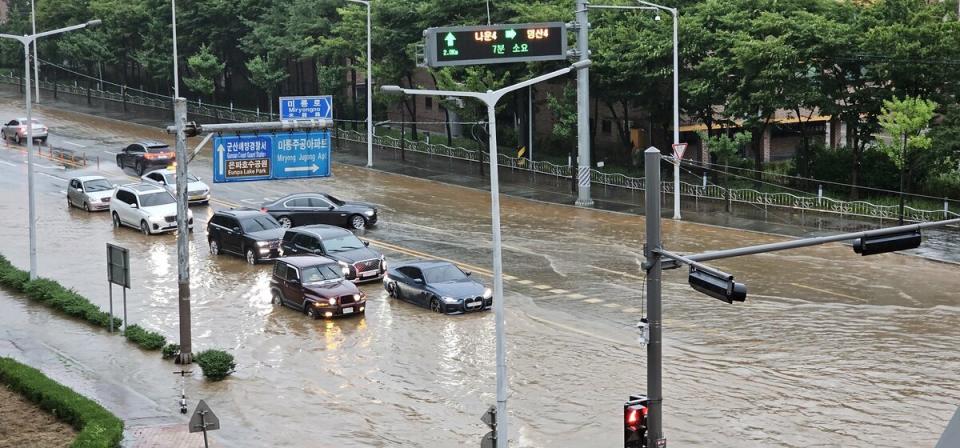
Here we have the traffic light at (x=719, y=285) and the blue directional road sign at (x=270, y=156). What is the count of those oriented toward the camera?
1

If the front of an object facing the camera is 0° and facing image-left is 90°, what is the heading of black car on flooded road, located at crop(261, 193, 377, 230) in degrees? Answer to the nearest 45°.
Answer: approximately 270°

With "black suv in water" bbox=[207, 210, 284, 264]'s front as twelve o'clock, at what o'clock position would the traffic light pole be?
The traffic light pole is roughly at 1 o'clock from the black suv in water.

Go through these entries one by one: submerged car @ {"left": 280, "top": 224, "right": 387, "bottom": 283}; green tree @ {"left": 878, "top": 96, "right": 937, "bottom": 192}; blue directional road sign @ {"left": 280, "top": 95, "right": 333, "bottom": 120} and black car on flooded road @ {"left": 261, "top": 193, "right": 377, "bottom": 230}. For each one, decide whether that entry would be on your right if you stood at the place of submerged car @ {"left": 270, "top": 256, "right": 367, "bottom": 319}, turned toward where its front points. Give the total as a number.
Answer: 0

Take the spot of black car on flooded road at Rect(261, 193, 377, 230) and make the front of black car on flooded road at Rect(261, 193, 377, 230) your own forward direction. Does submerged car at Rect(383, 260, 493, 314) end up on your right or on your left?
on your right

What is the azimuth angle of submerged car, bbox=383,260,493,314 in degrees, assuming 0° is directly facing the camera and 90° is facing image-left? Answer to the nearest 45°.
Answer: approximately 315°

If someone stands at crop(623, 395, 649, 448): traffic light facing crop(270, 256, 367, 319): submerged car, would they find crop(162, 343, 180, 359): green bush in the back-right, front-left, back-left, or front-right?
front-left

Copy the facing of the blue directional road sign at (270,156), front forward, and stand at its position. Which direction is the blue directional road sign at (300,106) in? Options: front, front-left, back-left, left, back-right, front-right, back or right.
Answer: back

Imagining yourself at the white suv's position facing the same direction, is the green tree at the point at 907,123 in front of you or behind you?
in front

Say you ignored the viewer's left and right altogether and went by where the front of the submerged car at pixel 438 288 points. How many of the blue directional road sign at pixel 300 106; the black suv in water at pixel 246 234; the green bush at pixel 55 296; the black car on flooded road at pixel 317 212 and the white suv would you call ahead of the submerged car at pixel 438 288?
0

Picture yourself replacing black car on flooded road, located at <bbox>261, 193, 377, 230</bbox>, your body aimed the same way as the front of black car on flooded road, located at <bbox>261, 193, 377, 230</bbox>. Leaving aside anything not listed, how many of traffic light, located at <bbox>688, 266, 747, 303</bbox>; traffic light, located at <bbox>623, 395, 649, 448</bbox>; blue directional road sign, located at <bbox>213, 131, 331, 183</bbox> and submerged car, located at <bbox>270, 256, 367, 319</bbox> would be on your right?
4

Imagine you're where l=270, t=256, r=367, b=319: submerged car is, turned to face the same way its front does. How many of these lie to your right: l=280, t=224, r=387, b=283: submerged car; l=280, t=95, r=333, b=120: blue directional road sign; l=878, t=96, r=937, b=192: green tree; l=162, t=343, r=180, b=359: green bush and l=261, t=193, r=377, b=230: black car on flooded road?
1

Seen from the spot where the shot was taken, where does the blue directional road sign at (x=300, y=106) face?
facing the viewer

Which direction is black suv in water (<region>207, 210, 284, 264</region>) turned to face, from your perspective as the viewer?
facing the viewer and to the right of the viewer

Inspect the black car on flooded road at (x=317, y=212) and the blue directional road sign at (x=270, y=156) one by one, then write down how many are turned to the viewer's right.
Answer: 1

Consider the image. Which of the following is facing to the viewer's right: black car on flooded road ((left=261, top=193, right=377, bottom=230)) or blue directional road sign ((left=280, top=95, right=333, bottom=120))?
the black car on flooded road

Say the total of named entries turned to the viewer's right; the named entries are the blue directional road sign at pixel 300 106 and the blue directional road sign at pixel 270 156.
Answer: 0

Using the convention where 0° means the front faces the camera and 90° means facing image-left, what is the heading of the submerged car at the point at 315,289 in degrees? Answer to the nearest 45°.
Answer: approximately 315°

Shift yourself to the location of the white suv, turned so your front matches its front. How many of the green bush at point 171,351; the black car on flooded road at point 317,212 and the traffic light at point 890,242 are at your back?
0

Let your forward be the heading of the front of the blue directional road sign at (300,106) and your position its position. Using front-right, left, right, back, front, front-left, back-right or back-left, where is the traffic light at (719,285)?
front

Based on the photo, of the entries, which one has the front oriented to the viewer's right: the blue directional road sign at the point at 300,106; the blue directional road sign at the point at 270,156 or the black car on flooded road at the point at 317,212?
the black car on flooded road
